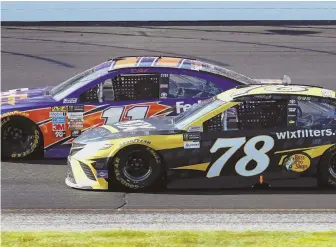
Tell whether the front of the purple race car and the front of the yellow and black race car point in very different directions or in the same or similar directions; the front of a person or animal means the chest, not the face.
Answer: same or similar directions

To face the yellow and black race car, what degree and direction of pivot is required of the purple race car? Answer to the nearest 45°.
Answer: approximately 135° to its left

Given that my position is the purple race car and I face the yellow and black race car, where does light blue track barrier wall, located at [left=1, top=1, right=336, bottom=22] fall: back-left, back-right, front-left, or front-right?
back-left

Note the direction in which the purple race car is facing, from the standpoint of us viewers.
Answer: facing to the left of the viewer

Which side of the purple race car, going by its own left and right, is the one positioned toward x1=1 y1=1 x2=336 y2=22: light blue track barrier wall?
right

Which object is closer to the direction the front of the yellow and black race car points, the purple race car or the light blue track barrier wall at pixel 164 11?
the purple race car

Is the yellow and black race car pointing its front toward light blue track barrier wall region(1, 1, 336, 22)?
no

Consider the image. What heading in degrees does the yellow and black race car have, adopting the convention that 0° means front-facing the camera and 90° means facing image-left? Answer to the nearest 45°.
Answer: approximately 90°

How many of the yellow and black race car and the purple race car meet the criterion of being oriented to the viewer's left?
2

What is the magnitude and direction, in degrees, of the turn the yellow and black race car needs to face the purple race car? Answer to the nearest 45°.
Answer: approximately 45° to its right
